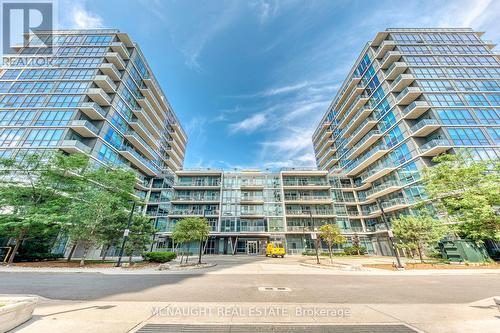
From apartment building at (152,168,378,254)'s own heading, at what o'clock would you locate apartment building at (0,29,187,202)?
apartment building at (0,29,187,202) is roughly at 2 o'clock from apartment building at (152,168,378,254).

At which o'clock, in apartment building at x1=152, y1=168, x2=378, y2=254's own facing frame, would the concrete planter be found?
The concrete planter is roughly at 12 o'clock from the apartment building.

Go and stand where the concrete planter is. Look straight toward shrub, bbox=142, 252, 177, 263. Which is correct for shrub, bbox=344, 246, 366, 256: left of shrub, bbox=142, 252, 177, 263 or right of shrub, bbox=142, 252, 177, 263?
right

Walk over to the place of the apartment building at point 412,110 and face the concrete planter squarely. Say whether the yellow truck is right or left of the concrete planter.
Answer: right

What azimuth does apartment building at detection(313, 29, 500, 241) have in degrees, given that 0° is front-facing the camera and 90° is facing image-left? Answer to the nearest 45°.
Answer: approximately 45°

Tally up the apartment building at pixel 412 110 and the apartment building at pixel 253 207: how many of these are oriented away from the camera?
0

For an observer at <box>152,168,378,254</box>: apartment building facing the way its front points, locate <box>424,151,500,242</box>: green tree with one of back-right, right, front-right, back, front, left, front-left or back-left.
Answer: front-left

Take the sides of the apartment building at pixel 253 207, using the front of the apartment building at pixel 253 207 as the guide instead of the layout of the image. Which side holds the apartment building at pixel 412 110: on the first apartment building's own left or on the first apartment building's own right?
on the first apartment building's own left

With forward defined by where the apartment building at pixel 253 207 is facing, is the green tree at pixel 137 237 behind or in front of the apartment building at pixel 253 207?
in front

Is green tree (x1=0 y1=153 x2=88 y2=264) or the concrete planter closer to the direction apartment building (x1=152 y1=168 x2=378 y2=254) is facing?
the concrete planter
